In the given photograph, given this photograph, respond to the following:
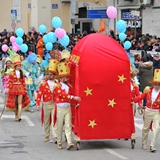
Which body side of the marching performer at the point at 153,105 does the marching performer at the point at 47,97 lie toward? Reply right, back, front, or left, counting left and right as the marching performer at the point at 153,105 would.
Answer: right

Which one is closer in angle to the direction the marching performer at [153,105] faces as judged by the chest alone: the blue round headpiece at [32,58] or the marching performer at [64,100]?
the marching performer

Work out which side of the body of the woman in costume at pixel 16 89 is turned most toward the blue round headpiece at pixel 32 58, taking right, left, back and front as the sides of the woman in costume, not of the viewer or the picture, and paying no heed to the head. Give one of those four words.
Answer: back

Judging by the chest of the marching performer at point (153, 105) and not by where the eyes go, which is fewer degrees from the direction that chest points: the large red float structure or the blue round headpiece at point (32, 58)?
the large red float structure

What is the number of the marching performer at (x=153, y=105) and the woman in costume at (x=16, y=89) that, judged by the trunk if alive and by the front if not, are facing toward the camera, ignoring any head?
2

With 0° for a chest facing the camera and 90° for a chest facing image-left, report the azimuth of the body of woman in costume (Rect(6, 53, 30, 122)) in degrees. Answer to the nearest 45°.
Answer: approximately 0°
